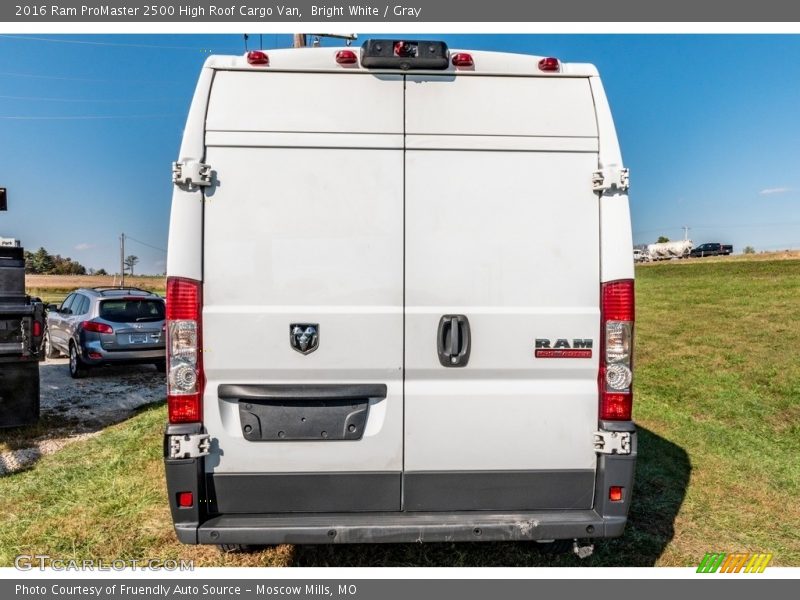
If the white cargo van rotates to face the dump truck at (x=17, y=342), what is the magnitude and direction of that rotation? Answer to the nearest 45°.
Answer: approximately 45° to its left

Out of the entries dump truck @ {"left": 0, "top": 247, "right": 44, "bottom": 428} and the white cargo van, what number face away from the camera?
2

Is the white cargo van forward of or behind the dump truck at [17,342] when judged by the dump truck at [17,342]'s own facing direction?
behind

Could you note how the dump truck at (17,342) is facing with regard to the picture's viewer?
facing away from the viewer

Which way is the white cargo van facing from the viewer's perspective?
away from the camera
